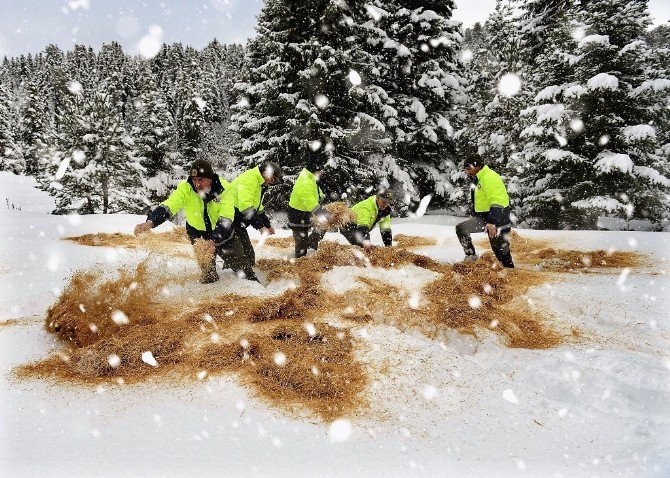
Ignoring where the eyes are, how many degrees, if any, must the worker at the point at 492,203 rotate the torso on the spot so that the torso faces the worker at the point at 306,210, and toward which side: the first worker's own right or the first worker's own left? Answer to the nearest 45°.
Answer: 0° — they already face them

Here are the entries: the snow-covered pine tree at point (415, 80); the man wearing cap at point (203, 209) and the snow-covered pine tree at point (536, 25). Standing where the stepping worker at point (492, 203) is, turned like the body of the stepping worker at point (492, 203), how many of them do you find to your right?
2

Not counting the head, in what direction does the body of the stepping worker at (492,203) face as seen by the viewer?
to the viewer's left

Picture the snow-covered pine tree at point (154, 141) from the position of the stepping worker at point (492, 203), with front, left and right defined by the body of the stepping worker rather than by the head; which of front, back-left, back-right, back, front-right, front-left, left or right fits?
front-right
